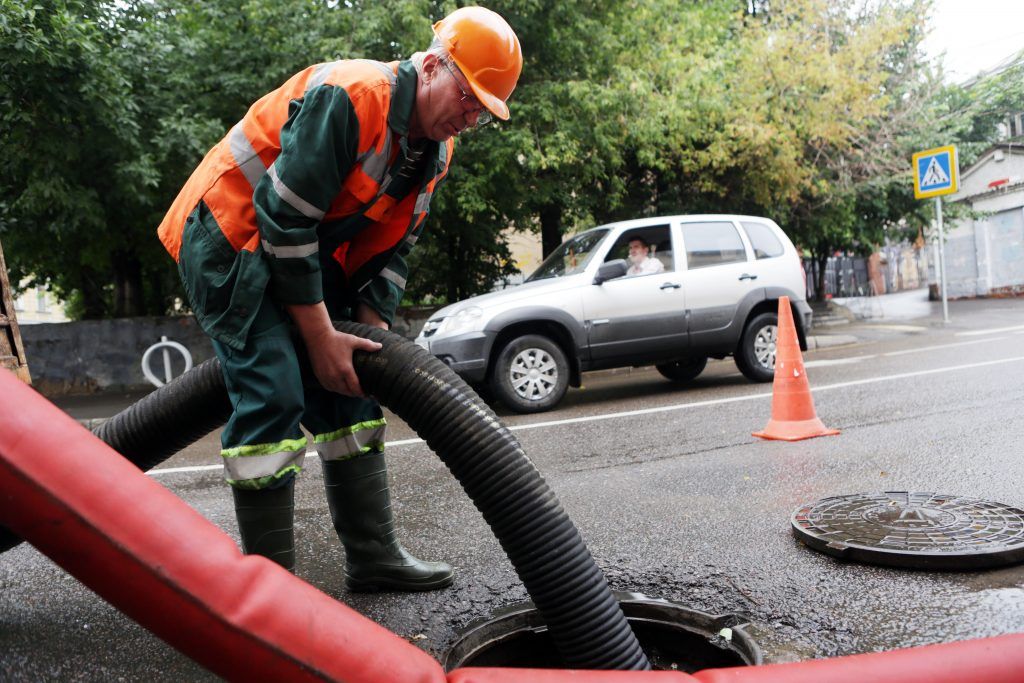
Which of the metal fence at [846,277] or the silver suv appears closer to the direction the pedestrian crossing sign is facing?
the silver suv

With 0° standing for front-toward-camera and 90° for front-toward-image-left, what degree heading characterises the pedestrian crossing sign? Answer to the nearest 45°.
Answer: approximately 0°

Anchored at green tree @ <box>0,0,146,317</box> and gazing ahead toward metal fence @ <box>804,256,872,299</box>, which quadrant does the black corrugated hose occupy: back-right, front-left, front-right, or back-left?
back-right

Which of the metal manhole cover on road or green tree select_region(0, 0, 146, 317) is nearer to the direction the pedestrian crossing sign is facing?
the metal manhole cover on road

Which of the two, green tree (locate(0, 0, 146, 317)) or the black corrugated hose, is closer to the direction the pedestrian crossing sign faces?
the black corrugated hose

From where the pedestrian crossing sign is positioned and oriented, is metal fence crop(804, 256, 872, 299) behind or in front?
behind

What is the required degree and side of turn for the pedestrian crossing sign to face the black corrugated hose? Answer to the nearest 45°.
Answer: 0° — it already faces it

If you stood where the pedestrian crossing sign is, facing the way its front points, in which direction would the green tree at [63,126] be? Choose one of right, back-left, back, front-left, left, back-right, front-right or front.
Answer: front-right

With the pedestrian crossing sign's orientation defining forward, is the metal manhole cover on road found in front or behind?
in front

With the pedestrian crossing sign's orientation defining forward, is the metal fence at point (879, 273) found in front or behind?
behind
